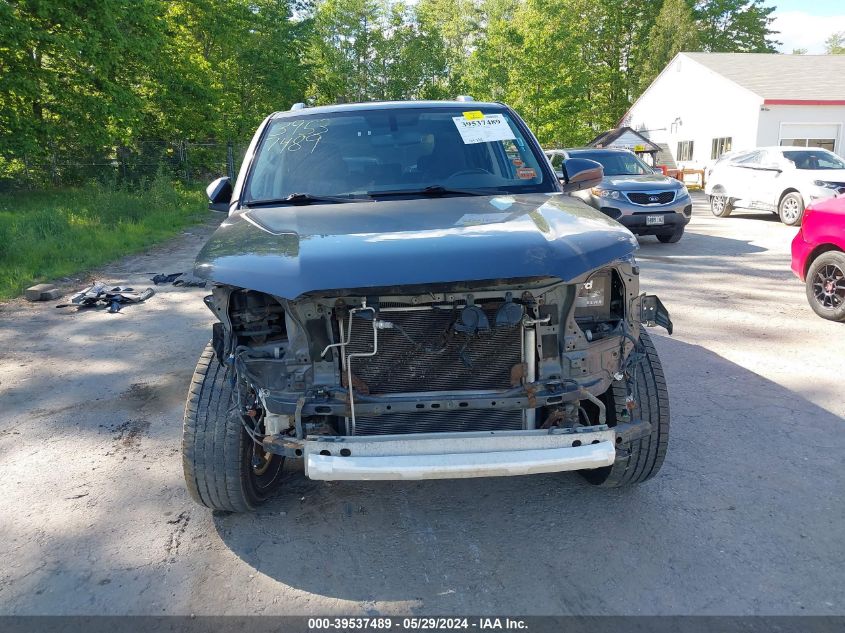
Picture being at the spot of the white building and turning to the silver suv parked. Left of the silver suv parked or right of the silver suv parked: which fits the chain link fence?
right

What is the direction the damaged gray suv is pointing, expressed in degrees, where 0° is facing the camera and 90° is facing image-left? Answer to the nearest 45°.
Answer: approximately 0°

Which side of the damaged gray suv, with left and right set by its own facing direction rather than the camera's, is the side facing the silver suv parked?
back

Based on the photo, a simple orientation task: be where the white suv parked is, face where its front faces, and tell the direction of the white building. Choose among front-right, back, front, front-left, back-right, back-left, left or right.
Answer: back-left

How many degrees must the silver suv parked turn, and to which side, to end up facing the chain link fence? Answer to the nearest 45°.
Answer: approximately 135° to its right

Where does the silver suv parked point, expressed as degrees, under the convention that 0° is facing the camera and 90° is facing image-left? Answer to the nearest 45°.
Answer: approximately 315°

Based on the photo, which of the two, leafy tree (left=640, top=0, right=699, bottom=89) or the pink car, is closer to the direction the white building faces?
the pink car

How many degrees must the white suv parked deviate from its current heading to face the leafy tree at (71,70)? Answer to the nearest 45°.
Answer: approximately 135° to its right
